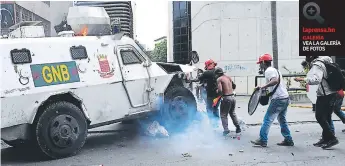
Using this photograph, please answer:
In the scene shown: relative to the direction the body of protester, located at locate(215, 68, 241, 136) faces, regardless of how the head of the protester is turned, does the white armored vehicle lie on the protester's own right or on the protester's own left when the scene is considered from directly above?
on the protester's own left

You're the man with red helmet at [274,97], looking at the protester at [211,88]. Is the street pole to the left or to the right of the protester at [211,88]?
right

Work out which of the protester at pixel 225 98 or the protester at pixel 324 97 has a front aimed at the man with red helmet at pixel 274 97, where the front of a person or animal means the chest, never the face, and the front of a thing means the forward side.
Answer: the protester at pixel 324 97

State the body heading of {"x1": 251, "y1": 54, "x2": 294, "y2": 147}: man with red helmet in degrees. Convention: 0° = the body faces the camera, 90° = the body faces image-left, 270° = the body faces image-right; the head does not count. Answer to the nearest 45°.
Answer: approximately 90°

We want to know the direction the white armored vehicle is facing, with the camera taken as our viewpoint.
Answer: facing away from the viewer and to the right of the viewer

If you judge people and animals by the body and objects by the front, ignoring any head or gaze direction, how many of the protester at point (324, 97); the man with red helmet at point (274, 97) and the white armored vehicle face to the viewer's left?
2

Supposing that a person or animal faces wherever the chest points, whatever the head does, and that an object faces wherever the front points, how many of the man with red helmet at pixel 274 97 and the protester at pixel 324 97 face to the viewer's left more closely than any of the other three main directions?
2

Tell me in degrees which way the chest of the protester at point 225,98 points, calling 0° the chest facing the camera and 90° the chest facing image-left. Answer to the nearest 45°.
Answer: approximately 135°

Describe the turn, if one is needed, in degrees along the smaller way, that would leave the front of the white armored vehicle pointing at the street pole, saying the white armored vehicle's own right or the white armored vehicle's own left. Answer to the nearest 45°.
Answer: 0° — it already faces it

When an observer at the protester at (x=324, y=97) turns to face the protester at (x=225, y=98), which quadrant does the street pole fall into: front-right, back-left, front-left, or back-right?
front-right

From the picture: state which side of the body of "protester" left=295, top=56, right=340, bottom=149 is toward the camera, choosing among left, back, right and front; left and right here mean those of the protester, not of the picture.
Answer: left
